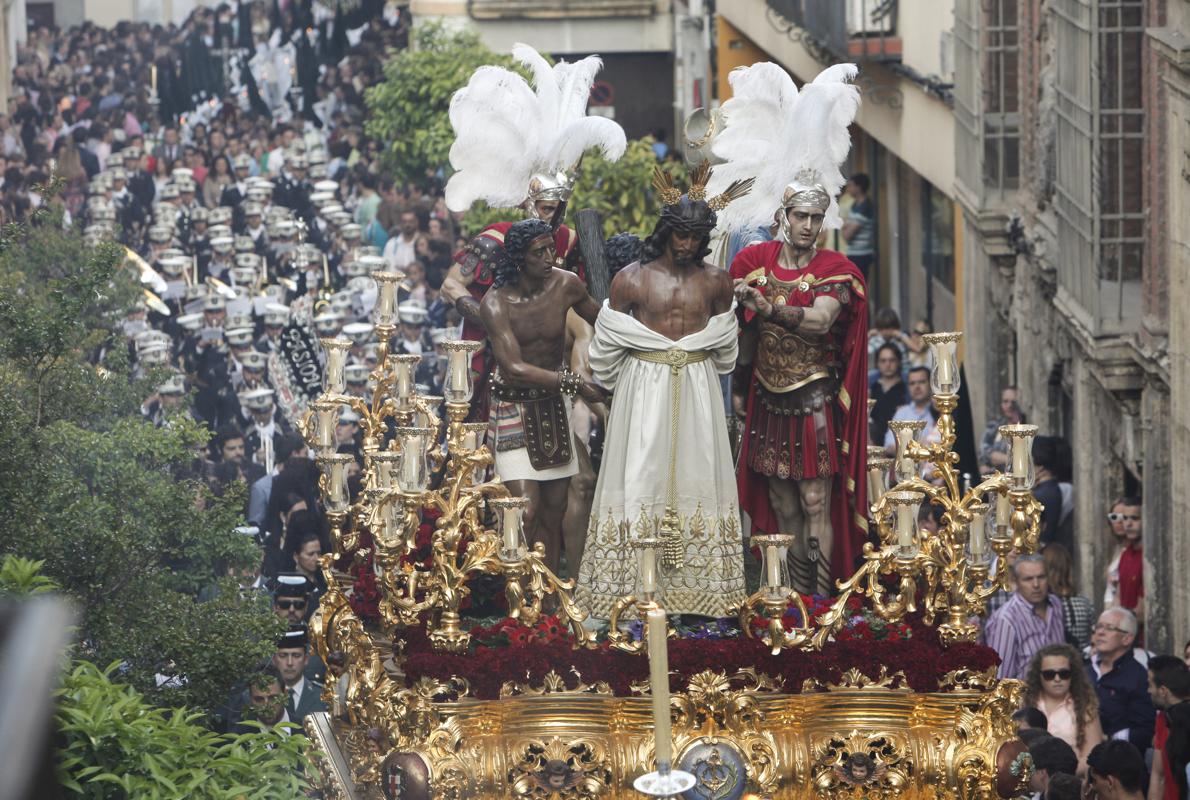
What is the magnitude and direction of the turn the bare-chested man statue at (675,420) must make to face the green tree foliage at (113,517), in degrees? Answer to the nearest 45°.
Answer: approximately 90° to its right

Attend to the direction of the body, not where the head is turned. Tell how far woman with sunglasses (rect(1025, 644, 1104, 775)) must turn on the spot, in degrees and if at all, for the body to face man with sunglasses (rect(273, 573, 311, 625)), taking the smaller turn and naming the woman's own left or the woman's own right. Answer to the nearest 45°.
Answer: approximately 90° to the woman's own right

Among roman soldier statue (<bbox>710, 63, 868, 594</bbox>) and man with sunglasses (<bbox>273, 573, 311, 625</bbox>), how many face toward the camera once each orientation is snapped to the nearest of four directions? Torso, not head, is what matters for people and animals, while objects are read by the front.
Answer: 2

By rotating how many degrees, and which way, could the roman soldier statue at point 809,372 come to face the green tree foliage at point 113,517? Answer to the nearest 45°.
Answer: approximately 90° to its right
